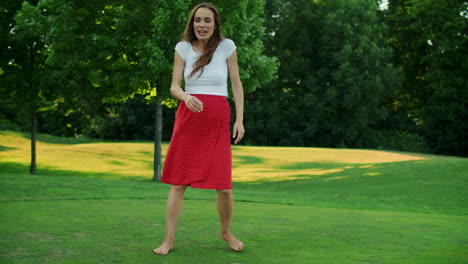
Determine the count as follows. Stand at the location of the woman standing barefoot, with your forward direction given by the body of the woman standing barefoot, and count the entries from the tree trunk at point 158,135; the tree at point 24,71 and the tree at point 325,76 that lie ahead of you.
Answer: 0

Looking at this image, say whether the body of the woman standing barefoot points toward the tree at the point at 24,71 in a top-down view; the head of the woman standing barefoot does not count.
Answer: no

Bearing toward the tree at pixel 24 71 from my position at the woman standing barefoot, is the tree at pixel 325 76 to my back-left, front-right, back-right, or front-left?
front-right

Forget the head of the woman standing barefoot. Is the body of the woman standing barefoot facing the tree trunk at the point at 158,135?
no

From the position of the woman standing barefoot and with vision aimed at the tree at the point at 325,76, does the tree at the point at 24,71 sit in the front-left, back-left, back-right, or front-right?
front-left

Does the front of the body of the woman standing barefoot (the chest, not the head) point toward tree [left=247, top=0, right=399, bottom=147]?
no

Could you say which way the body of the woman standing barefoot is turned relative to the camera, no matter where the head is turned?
toward the camera

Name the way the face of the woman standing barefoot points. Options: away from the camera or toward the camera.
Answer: toward the camera

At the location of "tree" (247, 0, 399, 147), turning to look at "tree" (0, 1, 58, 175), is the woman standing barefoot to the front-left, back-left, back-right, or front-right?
front-left
